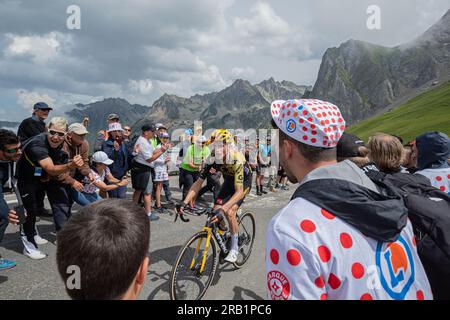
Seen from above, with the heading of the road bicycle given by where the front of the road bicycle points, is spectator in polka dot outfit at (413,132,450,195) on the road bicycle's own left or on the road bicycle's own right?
on the road bicycle's own left

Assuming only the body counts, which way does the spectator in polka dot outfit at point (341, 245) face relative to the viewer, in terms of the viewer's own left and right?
facing away from the viewer and to the left of the viewer

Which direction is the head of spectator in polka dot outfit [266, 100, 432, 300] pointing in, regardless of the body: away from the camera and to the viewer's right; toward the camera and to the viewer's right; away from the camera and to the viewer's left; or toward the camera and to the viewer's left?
away from the camera and to the viewer's left

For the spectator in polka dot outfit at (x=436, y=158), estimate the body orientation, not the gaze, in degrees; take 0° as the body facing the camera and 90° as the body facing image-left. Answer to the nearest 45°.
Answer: approximately 135°

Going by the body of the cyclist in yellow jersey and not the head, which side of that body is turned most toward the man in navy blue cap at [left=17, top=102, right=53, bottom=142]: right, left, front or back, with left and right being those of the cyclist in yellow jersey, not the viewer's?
right

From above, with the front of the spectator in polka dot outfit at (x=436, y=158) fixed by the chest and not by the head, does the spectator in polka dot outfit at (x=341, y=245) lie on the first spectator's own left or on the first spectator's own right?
on the first spectator's own left

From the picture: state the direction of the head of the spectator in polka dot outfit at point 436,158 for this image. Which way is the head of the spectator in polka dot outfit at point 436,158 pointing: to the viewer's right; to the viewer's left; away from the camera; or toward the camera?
away from the camera
